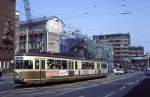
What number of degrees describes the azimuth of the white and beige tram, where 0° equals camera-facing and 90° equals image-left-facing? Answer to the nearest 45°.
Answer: approximately 45°
